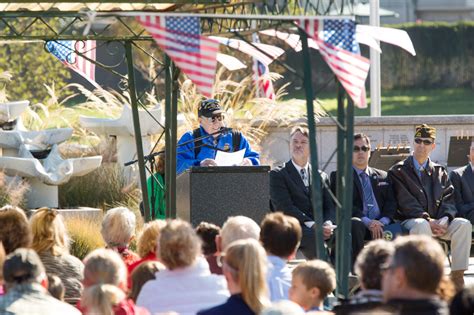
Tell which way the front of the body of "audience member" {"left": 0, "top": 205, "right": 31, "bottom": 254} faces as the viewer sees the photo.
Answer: away from the camera

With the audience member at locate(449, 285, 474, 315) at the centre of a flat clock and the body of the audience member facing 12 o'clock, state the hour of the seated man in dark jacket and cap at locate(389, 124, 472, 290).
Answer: The seated man in dark jacket and cap is roughly at 12 o'clock from the audience member.

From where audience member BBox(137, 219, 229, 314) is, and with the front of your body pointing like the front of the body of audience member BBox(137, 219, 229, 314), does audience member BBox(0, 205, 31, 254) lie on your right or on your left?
on your left

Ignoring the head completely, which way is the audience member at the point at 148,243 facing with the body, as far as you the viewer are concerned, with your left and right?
facing away from the viewer

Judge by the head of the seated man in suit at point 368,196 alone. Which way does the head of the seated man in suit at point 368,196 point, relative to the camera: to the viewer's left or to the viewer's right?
to the viewer's left

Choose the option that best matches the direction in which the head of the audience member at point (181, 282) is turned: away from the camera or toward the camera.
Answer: away from the camera

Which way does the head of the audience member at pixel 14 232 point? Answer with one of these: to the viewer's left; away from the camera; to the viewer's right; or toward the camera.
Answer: away from the camera

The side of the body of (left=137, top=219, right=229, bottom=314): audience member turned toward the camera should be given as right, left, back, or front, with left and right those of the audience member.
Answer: back
